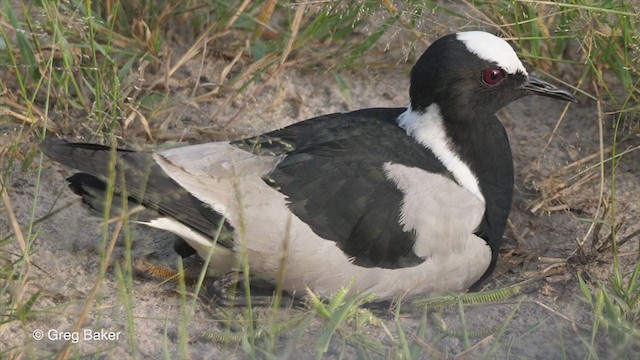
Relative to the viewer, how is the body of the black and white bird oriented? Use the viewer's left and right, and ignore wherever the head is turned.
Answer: facing to the right of the viewer
